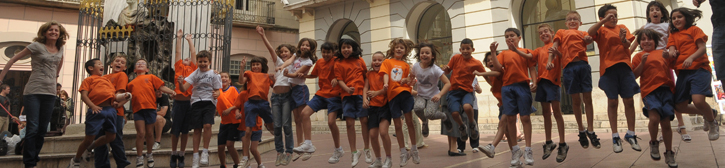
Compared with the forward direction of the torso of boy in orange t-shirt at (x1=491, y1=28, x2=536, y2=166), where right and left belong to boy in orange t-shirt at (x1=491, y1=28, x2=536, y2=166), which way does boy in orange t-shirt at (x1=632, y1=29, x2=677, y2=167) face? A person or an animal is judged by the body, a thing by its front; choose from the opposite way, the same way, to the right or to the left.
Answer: the same way

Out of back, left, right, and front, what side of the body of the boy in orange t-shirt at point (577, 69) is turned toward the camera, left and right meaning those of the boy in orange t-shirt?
front

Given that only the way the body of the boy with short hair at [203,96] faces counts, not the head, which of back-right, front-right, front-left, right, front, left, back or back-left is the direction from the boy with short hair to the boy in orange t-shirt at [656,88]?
front-left

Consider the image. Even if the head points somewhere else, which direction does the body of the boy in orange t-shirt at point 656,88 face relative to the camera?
toward the camera

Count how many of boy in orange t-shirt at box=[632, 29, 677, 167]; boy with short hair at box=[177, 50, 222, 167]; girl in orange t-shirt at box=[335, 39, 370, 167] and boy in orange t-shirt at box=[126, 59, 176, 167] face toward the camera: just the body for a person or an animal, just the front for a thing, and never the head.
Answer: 4

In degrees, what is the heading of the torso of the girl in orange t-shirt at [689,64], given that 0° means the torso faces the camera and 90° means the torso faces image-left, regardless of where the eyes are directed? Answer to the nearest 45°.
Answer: approximately 45°

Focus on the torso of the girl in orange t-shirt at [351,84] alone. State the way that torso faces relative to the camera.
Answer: toward the camera

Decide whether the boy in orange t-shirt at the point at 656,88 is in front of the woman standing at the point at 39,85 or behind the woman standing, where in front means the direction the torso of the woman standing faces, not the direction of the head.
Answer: in front

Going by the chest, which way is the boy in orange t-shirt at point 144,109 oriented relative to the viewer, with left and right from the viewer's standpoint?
facing the viewer

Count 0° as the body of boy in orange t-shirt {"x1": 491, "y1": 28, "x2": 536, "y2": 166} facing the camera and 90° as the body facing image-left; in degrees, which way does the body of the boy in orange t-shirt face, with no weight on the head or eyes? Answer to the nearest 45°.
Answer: approximately 0°

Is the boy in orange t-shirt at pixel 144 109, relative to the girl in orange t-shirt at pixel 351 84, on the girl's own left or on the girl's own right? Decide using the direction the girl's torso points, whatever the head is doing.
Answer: on the girl's own right
